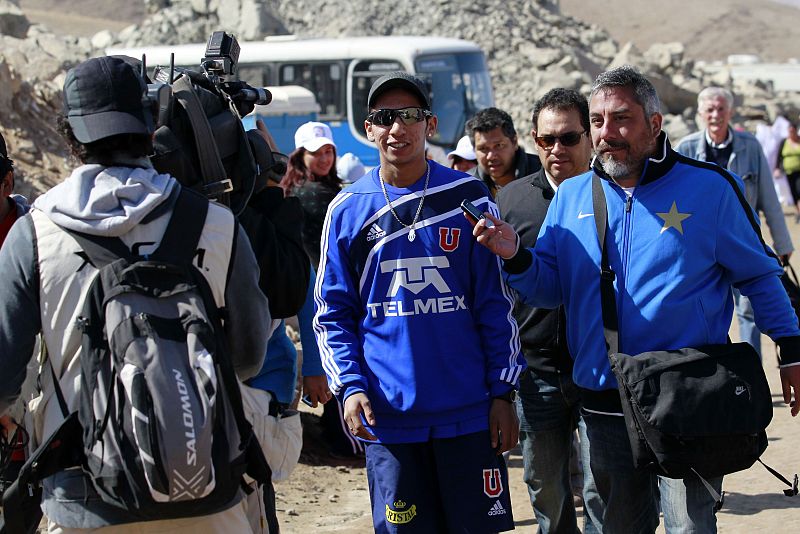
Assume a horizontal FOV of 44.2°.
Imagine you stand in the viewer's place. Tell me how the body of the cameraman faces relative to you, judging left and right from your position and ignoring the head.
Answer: facing away from the viewer

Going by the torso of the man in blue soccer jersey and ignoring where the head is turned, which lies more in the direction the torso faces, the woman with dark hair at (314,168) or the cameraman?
the cameraman

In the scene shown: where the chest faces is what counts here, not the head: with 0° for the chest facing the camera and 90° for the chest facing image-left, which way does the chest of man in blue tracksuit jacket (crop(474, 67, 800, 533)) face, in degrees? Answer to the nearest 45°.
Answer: approximately 45°

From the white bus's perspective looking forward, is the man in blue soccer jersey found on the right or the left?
on its right

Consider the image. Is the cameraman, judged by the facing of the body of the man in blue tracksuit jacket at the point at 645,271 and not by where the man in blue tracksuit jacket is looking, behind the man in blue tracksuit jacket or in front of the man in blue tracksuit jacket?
in front

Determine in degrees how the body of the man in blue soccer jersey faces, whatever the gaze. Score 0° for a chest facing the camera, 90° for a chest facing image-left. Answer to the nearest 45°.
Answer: approximately 0°

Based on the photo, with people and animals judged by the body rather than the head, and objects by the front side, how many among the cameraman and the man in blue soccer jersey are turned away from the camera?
1

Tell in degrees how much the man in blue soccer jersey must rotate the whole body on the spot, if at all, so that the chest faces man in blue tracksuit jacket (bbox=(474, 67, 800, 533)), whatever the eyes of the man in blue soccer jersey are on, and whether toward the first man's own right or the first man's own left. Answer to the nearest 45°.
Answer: approximately 90° to the first man's own left

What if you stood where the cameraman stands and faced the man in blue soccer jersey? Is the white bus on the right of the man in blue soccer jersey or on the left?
left

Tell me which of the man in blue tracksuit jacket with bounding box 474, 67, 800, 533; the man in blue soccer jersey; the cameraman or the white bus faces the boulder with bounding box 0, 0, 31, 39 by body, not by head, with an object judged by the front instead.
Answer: the cameraman

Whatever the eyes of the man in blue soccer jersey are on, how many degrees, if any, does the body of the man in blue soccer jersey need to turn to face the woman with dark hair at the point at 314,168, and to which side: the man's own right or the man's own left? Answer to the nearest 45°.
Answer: approximately 180°

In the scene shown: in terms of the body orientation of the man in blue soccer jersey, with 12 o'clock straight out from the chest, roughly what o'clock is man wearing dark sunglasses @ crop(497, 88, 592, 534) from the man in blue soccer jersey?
The man wearing dark sunglasses is roughly at 7 o'clock from the man in blue soccer jersey.
